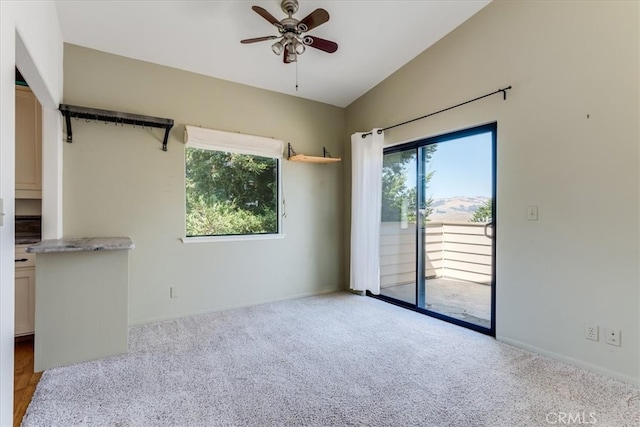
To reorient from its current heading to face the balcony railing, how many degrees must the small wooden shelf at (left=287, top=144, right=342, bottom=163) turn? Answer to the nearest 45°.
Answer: approximately 45° to its left

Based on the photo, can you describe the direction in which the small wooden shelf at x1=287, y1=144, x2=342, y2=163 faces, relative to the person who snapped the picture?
facing the viewer and to the right of the viewer

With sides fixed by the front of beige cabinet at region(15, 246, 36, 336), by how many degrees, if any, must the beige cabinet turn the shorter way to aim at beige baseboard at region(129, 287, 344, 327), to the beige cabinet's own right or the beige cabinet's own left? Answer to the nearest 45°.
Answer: approximately 90° to the beige cabinet's own left

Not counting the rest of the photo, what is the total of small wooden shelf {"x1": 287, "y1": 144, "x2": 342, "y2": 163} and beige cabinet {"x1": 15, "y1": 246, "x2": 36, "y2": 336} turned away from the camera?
0

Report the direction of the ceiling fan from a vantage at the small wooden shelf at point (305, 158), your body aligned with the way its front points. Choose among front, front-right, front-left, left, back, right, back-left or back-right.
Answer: front-right

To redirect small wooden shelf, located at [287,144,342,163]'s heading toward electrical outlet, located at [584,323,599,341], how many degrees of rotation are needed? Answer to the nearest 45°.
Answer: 0° — it already faces it

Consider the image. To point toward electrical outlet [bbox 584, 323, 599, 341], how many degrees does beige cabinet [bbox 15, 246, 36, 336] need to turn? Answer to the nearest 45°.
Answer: approximately 45° to its left

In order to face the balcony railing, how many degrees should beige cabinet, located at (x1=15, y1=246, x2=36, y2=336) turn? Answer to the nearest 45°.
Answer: approximately 45° to its left

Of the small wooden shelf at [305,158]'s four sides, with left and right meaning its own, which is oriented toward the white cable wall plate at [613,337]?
front

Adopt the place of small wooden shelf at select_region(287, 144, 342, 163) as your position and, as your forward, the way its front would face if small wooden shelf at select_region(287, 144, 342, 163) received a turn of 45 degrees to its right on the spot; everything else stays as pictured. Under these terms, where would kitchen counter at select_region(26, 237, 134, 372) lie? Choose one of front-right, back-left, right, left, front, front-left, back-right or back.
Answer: front-right
